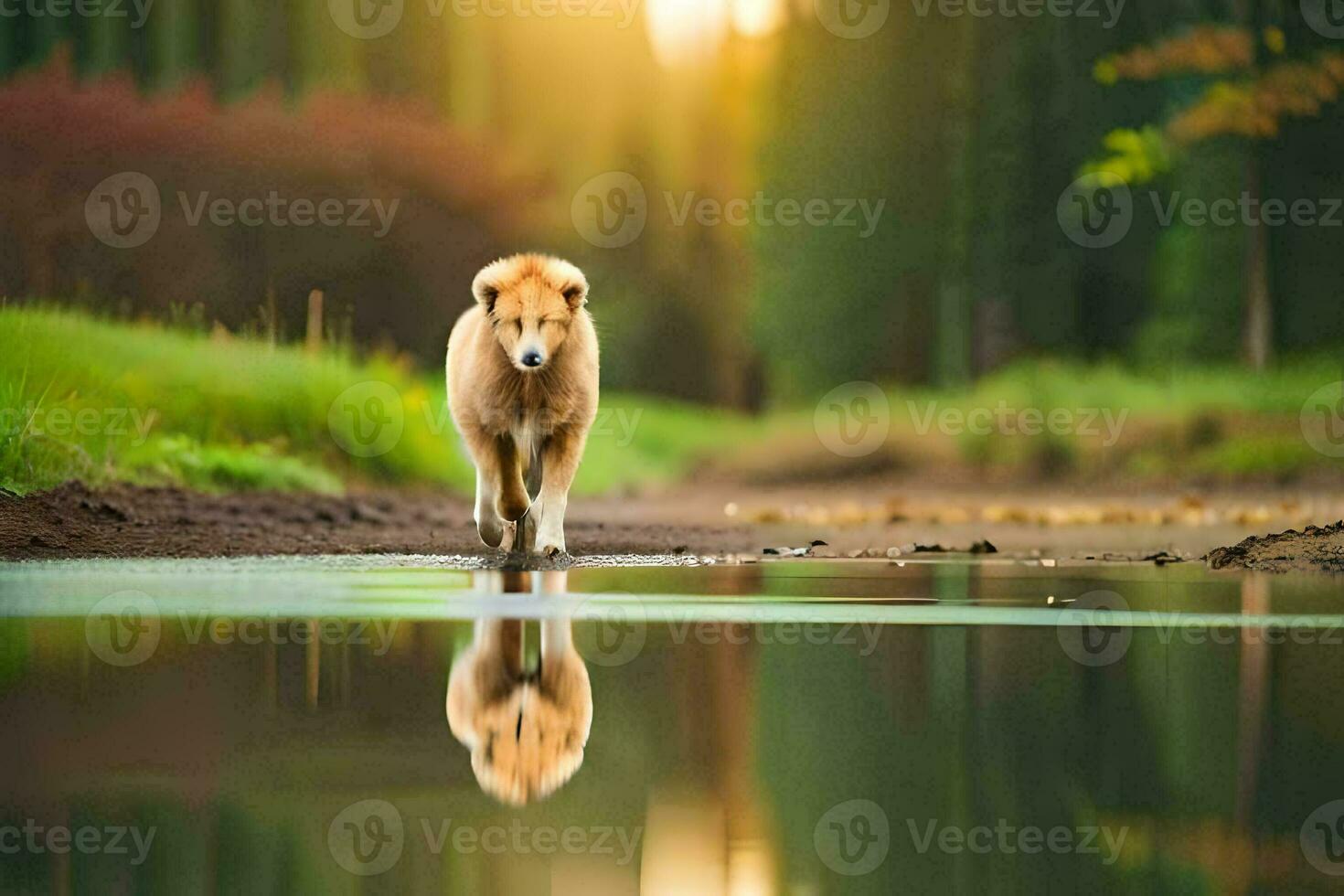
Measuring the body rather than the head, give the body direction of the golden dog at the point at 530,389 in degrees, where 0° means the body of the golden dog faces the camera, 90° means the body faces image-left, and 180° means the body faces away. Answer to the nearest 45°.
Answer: approximately 0°

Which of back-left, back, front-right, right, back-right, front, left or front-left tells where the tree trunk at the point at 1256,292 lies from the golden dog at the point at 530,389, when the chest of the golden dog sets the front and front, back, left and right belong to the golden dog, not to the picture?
back-left

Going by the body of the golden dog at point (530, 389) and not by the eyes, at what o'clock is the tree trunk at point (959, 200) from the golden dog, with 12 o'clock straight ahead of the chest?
The tree trunk is roughly at 7 o'clock from the golden dog.
